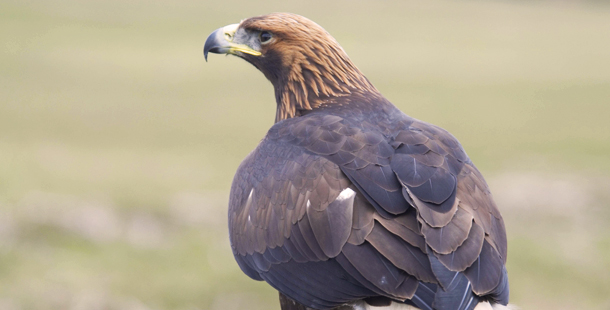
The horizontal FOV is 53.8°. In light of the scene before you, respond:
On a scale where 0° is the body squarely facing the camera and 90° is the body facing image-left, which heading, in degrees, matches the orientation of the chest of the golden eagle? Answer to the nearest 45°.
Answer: approximately 135°
